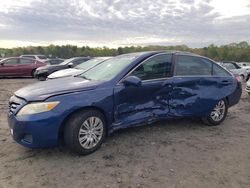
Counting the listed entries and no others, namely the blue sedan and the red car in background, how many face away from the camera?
0

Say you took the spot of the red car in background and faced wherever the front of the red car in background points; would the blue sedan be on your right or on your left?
on your left

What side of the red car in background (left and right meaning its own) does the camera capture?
left

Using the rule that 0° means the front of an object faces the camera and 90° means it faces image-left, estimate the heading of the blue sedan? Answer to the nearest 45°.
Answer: approximately 45°

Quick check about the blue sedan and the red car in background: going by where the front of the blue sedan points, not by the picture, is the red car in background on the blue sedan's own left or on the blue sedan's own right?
on the blue sedan's own right
